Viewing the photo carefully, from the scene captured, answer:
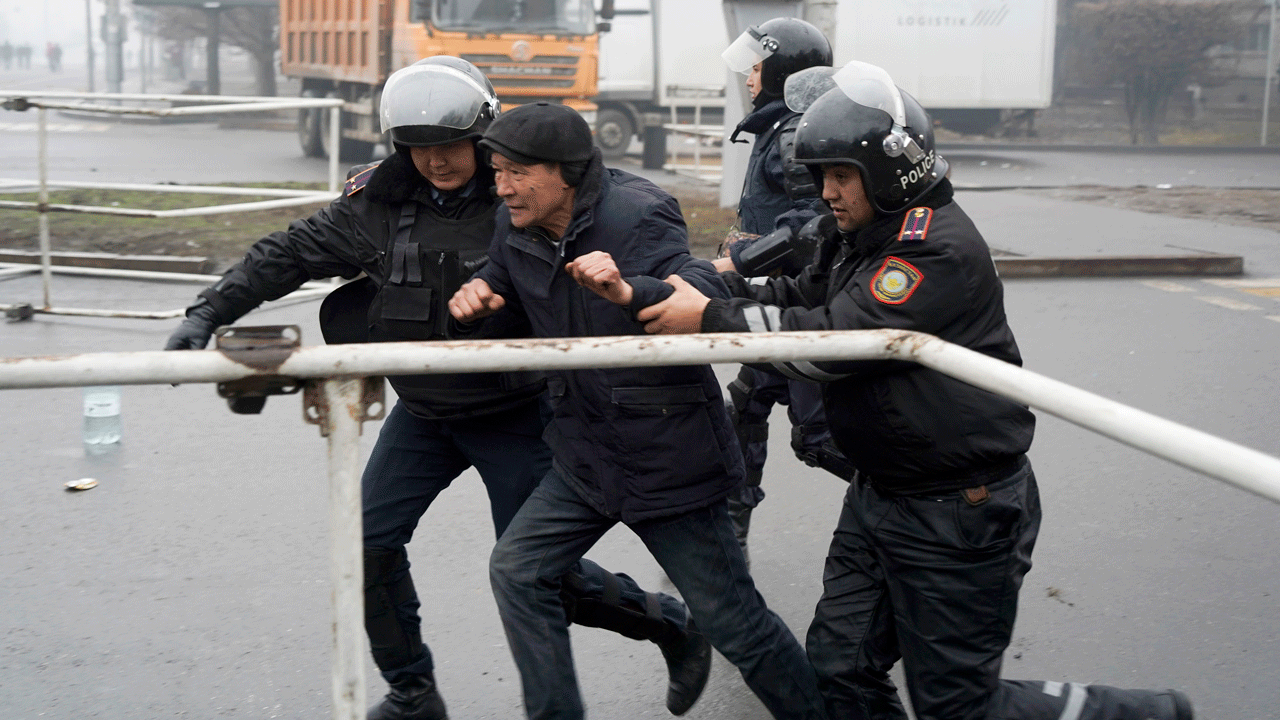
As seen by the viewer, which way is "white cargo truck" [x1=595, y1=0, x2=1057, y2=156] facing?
to the viewer's left

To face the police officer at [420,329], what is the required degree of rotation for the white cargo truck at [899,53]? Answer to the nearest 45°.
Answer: approximately 90° to its left

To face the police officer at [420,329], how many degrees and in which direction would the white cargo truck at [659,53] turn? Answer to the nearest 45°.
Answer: approximately 90° to its left

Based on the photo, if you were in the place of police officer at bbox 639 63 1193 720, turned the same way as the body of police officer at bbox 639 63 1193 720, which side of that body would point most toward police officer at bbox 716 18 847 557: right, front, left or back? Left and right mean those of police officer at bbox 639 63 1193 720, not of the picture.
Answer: right

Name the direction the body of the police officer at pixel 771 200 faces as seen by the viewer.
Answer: to the viewer's left

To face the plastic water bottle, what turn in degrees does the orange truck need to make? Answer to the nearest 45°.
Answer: approximately 45° to its right

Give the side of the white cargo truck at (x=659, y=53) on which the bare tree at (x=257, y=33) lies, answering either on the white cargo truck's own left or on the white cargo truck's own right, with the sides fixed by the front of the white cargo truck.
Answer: on the white cargo truck's own right

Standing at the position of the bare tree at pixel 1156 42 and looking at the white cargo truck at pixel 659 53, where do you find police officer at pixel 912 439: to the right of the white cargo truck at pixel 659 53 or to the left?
left

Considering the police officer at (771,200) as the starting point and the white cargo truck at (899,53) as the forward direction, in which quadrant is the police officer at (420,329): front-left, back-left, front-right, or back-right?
back-left

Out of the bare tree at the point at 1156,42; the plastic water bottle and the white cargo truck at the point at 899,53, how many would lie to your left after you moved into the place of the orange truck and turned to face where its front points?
2

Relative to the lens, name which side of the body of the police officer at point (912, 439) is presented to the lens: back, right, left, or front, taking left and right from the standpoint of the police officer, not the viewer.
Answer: left

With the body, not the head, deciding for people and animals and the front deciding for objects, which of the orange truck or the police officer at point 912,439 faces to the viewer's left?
the police officer

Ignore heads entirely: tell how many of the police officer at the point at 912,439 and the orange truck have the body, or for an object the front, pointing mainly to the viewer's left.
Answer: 1

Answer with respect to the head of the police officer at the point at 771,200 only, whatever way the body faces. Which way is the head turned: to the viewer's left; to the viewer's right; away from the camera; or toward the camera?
to the viewer's left

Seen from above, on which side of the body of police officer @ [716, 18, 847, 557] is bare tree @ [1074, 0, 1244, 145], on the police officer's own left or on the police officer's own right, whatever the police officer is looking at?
on the police officer's own right
